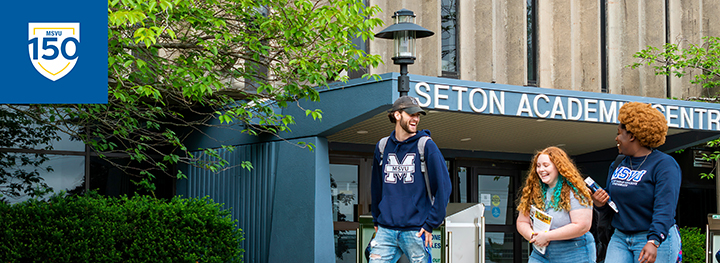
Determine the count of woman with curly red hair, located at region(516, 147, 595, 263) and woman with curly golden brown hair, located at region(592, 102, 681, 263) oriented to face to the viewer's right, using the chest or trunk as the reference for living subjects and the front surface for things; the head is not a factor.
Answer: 0

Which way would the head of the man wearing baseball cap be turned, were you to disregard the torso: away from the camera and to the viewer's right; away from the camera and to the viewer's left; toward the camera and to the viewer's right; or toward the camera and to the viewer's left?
toward the camera and to the viewer's right

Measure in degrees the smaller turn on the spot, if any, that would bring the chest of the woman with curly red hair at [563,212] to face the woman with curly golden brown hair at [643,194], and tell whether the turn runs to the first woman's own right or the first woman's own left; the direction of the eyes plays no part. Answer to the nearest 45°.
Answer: approximately 135° to the first woman's own left

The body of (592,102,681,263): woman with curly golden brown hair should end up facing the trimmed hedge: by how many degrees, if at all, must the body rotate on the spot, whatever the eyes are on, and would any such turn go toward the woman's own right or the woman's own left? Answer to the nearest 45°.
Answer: approximately 45° to the woman's own right

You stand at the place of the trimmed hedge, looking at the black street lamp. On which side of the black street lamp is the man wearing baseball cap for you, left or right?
right

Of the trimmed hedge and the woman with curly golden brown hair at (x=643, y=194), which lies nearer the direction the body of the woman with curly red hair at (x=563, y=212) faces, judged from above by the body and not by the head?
the trimmed hedge

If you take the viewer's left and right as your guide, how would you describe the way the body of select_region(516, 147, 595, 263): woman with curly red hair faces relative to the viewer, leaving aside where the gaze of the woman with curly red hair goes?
facing the viewer and to the left of the viewer

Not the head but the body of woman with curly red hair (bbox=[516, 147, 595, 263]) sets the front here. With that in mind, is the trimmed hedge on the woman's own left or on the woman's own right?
on the woman's own right

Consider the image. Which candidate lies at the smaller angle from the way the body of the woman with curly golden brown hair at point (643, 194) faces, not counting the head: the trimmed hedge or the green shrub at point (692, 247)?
the trimmed hedge

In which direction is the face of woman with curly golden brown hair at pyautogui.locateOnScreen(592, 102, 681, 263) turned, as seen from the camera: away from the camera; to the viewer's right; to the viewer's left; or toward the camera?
to the viewer's left

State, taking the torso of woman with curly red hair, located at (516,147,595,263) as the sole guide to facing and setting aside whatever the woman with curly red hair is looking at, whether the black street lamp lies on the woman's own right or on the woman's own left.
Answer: on the woman's own right

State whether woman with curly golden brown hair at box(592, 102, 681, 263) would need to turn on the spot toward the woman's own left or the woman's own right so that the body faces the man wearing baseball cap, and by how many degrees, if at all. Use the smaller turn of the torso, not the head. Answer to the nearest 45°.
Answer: approximately 45° to the woman's own right
